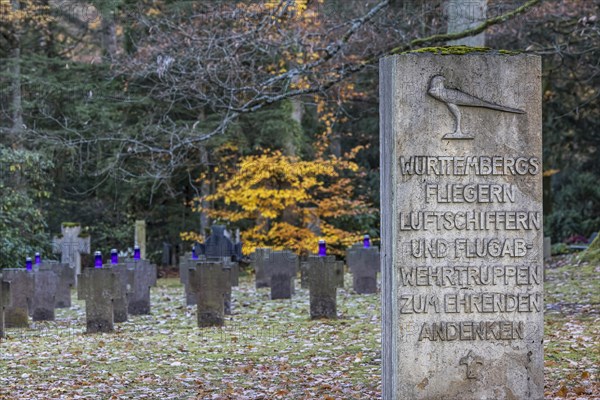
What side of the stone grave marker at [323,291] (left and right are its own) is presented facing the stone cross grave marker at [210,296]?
right

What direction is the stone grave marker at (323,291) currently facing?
toward the camera

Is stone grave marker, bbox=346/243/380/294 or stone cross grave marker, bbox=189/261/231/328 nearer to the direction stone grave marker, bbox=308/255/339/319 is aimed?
the stone cross grave marker

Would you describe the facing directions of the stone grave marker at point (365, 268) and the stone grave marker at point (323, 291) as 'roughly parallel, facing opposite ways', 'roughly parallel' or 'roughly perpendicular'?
roughly parallel

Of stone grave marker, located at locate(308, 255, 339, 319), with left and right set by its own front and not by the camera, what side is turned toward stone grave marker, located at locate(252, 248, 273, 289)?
back

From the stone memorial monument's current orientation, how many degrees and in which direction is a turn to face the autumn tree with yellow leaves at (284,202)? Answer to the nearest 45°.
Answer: approximately 180°

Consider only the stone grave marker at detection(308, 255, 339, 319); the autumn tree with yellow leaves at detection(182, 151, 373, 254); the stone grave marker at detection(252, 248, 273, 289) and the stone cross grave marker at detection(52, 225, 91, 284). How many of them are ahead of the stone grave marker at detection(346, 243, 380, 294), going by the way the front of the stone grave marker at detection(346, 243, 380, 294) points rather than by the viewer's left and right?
1

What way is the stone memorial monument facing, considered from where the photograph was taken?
facing the viewer

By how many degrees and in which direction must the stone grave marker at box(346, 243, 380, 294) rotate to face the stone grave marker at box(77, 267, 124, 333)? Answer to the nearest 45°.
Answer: approximately 45° to its right

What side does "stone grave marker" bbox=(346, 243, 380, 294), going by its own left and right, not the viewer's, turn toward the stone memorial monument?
front

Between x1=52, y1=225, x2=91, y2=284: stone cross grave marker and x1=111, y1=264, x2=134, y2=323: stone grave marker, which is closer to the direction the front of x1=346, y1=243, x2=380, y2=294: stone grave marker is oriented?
the stone grave marker

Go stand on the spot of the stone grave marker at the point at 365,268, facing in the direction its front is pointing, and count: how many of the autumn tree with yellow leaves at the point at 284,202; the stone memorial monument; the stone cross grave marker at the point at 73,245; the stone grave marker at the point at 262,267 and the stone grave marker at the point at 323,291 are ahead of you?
2

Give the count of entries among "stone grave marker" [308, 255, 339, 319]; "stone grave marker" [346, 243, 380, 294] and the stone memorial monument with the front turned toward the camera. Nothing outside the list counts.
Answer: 3

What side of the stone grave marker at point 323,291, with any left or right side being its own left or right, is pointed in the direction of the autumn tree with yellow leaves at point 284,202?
back
